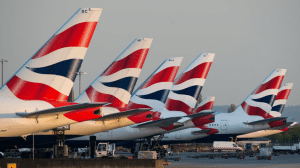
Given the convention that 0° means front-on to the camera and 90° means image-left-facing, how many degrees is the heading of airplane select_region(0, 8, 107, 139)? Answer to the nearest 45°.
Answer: approximately 90°

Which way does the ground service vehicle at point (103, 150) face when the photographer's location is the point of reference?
facing the viewer and to the left of the viewer
